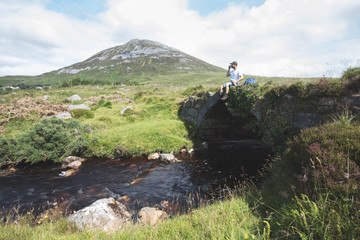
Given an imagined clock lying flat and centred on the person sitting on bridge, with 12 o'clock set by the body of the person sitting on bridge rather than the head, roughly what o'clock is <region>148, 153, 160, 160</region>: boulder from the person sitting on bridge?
The boulder is roughly at 1 o'clock from the person sitting on bridge.

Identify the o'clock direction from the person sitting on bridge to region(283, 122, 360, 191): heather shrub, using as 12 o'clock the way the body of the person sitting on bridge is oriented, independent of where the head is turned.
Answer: The heather shrub is roughly at 10 o'clock from the person sitting on bridge.

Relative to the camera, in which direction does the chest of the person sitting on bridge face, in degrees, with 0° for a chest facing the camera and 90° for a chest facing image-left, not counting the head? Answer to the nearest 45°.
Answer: approximately 45°

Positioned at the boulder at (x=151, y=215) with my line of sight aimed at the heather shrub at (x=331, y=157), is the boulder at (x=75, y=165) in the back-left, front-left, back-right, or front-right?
back-left

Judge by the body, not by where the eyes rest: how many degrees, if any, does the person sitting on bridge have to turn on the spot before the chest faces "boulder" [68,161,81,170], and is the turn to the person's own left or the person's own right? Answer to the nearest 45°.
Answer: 0° — they already face it
